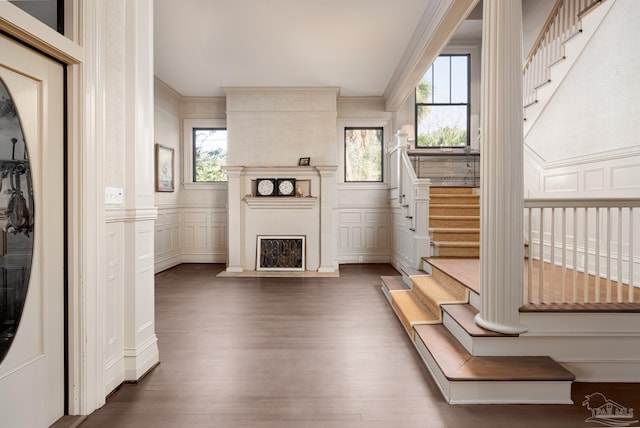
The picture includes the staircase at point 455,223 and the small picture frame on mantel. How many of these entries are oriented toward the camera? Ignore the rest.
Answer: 2

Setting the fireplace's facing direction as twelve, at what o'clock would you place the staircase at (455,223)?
The staircase is roughly at 10 o'clock from the fireplace.

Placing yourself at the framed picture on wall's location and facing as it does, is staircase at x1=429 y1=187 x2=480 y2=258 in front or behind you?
in front

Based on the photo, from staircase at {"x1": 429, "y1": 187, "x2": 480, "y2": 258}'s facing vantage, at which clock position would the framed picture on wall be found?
The framed picture on wall is roughly at 3 o'clock from the staircase.

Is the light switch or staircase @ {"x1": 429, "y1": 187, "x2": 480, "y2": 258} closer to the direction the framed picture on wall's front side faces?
the staircase

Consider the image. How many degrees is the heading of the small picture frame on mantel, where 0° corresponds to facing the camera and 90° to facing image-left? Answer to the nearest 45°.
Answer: approximately 0°

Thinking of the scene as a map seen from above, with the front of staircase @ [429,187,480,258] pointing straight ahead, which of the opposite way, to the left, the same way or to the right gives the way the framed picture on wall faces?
to the left

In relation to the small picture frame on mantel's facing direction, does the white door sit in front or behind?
in front

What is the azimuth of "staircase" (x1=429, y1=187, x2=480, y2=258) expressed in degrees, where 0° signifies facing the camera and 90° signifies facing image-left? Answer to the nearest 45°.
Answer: approximately 0°

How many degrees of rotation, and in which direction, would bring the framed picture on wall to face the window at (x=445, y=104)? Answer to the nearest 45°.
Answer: approximately 45° to its left
